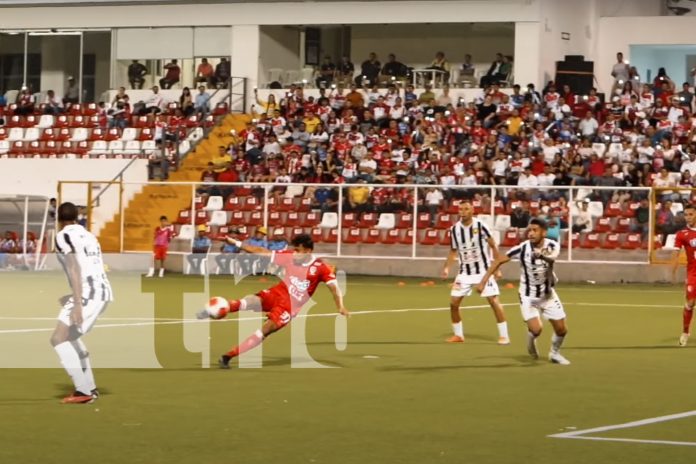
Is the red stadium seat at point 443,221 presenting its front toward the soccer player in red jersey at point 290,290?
yes

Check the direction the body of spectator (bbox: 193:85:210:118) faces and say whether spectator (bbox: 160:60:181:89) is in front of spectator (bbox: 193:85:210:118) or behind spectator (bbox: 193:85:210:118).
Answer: behind

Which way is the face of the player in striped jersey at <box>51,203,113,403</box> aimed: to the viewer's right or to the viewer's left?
to the viewer's right

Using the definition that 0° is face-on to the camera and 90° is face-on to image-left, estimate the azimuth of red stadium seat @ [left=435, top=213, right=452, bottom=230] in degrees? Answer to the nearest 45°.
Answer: approximately 0°

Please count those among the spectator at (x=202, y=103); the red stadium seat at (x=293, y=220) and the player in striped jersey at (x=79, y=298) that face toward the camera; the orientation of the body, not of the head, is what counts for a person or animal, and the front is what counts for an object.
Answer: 2

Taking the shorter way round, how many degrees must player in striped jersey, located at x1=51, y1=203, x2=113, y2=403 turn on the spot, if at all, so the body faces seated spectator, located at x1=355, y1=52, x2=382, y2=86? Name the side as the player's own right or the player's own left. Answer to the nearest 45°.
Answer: approximately 45° to the player's own right
